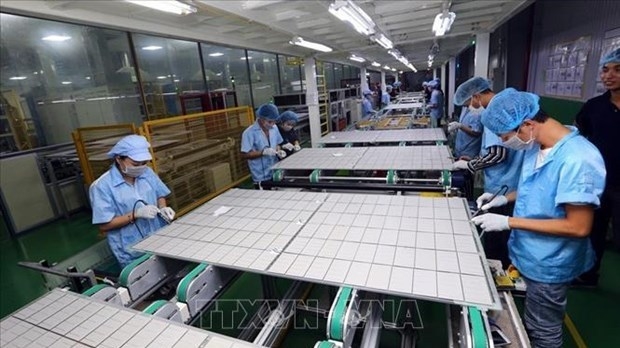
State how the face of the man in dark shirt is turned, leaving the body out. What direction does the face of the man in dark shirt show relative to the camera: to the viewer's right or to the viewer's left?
to the viewer's left

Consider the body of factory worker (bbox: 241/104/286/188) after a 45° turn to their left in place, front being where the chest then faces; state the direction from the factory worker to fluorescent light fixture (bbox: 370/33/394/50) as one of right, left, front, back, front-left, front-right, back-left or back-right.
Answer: front-left

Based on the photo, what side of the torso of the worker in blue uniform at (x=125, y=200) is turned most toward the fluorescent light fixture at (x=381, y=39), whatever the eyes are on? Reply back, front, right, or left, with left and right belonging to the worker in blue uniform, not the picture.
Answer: left

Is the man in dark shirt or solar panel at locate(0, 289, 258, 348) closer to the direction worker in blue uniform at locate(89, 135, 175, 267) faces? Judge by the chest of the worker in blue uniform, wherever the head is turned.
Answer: the man in dark shirt

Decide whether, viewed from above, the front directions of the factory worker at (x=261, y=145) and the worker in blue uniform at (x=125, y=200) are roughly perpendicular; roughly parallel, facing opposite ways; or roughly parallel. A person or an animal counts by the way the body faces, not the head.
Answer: roughly parallel

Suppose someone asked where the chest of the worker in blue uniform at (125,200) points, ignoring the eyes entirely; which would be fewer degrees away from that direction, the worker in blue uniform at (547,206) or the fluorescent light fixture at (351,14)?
the worker in blue uniform

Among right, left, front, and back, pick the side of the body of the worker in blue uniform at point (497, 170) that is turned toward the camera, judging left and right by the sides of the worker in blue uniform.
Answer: left

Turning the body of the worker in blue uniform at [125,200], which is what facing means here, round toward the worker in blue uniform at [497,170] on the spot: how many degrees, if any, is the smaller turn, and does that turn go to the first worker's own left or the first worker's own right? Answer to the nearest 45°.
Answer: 0° — they already face them

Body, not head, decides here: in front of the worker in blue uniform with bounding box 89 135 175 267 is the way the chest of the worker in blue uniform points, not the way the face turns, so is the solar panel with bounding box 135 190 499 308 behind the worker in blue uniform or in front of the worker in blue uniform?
in front

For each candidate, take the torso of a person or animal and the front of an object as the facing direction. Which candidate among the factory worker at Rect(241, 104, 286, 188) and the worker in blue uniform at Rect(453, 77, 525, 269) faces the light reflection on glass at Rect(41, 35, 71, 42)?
the worker in blue uniform

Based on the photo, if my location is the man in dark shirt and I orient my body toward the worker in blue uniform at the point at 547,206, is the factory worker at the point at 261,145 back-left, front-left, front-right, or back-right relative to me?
front-right

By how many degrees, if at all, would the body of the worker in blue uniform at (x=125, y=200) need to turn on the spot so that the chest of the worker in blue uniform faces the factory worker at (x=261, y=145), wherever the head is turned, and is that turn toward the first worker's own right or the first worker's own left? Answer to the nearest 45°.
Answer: approximately 90° to the first worker's own left

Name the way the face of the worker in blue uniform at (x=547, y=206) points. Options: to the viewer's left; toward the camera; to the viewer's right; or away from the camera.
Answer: to the viewer's left

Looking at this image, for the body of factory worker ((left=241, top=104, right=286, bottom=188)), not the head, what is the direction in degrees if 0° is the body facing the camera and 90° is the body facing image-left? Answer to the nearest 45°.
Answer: approximately 315°

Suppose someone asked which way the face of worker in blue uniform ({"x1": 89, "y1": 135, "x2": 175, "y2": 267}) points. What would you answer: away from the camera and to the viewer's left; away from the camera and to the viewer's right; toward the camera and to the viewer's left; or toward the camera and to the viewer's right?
toward the camera and to the viewer's right

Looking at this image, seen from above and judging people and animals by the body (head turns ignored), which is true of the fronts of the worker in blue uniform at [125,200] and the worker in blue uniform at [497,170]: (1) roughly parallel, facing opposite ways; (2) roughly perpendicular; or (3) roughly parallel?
roughly parallel, facing opposite ways

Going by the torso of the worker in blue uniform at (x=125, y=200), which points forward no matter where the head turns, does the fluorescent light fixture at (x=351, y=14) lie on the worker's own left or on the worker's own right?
on the worker's own left

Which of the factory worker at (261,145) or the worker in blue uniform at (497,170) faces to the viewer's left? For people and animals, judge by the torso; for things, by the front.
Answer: the worker in blue uniform

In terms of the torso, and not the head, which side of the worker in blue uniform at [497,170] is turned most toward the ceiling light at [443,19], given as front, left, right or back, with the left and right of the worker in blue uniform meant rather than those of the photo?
right
